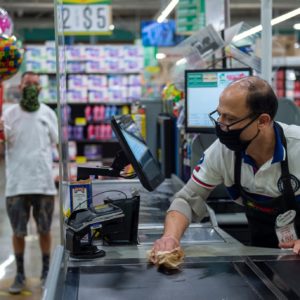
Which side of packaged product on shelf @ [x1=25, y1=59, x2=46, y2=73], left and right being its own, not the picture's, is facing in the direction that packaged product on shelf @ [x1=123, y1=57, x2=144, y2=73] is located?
left

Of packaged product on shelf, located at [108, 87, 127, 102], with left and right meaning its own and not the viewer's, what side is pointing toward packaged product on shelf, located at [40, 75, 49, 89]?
right

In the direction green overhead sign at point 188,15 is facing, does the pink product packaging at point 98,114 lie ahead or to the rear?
to the rear

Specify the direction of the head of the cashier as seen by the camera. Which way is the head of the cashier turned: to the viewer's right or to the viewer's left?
to the viewer's left

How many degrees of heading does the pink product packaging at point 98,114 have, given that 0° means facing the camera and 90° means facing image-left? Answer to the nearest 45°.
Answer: approximately 0°

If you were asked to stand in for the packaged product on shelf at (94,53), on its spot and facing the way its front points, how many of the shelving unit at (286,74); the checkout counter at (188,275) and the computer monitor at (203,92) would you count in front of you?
2
